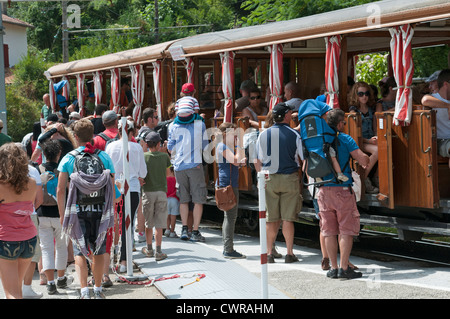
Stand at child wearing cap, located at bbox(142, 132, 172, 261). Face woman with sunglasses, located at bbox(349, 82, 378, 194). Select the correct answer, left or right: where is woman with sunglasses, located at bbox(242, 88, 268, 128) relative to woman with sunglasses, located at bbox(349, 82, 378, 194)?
left

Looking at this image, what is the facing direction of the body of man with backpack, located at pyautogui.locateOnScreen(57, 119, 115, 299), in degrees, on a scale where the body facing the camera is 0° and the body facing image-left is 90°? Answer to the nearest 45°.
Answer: approximately 180°

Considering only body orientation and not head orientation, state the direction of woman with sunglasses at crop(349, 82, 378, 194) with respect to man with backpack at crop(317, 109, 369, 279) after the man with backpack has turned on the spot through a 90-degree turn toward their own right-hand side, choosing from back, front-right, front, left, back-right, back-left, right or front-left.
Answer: back-left

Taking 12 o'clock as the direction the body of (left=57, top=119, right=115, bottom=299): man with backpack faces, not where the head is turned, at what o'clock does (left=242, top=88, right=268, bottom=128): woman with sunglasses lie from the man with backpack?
The woman with sunglasses is roughly at 1 o'clock from the man with backpack.

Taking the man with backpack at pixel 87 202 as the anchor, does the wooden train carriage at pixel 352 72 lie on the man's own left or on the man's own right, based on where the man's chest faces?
on the man's own right

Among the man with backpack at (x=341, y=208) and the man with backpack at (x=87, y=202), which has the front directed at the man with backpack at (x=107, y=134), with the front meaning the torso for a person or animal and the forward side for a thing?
the man with backpack at (x=87, y=202)

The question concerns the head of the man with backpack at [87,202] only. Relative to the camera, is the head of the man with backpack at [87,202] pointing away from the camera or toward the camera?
away from the camera

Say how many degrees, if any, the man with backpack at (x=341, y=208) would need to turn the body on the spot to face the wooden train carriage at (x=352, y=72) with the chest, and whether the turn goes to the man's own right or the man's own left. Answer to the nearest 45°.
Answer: approximately 45° to the man's own left

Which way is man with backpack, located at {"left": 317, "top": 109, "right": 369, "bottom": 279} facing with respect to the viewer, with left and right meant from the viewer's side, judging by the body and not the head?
facing away from the viewer and to the right of the viewer

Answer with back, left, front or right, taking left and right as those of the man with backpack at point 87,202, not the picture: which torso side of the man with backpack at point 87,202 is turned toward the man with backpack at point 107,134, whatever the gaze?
front

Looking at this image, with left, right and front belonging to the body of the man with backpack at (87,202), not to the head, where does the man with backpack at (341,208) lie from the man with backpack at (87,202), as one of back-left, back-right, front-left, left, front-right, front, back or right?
right

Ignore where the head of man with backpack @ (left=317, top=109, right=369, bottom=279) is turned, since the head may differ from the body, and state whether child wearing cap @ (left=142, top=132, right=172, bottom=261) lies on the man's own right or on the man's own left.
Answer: on the man's own left

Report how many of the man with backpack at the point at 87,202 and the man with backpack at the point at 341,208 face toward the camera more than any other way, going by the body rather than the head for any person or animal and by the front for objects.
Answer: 0
